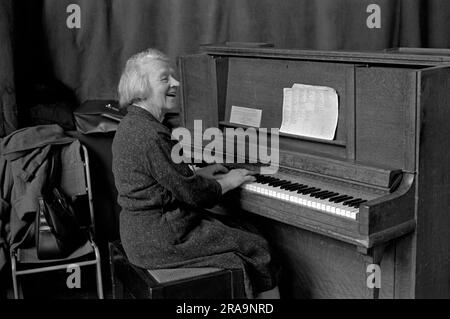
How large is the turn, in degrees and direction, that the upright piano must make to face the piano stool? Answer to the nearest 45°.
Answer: approximately 45° to its right

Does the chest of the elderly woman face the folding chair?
no

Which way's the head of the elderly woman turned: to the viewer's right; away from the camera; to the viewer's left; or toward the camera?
to the viewer's right

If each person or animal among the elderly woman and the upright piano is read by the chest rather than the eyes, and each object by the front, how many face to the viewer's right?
1

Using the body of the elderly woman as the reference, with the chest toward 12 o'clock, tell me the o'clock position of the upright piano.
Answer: The upright piano is roughly at 12 o'clock from the elderly woman.

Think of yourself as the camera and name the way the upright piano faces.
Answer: facing the viewer and to the left of the viewer

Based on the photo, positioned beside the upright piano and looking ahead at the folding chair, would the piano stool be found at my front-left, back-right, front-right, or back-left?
front-left

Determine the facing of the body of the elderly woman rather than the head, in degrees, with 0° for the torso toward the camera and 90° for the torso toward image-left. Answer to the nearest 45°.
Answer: approximately 270°
